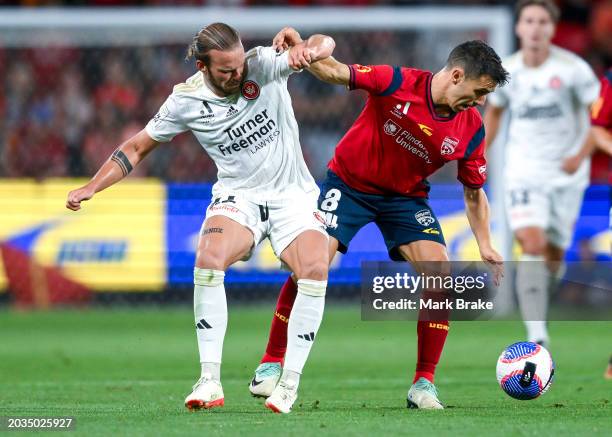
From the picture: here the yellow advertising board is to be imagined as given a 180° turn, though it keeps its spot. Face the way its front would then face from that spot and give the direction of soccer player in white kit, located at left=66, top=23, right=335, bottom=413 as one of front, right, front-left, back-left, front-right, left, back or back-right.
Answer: back

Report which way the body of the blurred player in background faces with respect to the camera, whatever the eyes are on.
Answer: toward the camera

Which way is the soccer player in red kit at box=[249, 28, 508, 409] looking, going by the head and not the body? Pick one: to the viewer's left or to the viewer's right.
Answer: to the viewer's right

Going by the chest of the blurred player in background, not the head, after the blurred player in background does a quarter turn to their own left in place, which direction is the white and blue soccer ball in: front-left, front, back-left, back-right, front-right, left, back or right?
right

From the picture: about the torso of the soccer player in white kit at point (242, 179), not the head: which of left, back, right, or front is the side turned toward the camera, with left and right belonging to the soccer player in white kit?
front
